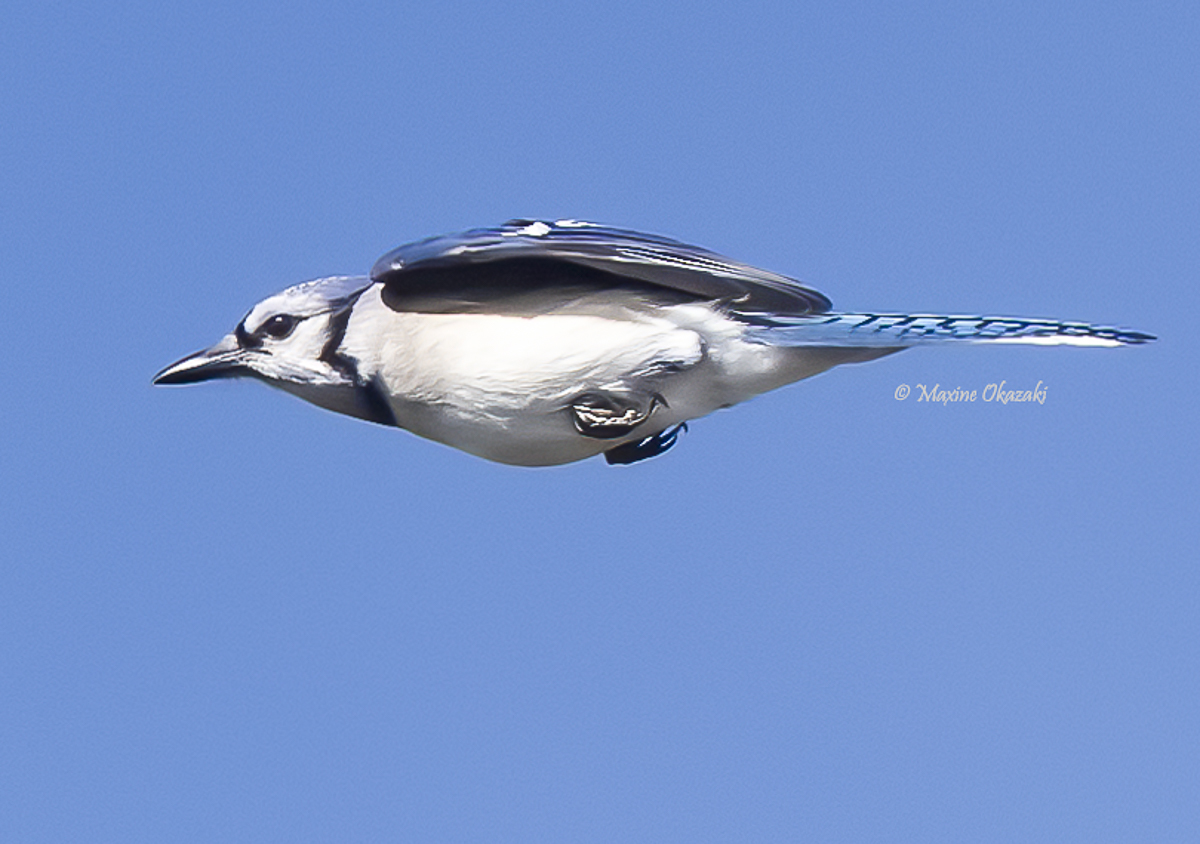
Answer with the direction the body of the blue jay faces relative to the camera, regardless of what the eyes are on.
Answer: to the viewer's left
